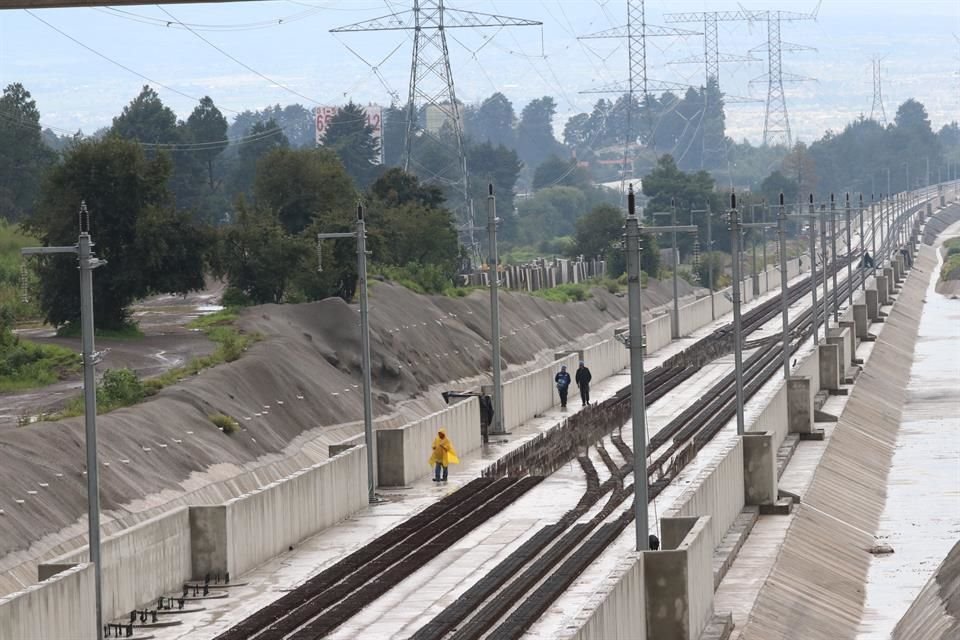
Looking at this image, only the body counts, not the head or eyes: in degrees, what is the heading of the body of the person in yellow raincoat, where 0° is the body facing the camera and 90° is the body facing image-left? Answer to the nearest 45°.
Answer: approximately 0°

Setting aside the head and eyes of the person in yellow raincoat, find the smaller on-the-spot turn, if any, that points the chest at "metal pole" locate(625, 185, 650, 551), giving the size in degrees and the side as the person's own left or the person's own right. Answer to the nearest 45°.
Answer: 0° — they already face it

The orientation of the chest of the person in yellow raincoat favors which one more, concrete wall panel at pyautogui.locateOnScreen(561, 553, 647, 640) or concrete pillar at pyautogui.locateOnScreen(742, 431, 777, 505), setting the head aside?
the concrete wall panel

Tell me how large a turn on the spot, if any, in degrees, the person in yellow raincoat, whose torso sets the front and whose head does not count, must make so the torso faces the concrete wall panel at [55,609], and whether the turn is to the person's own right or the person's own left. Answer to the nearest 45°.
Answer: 0° — they already face it

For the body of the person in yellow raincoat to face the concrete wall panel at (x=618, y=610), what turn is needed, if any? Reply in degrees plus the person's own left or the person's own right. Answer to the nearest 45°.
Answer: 0° — they already face it
